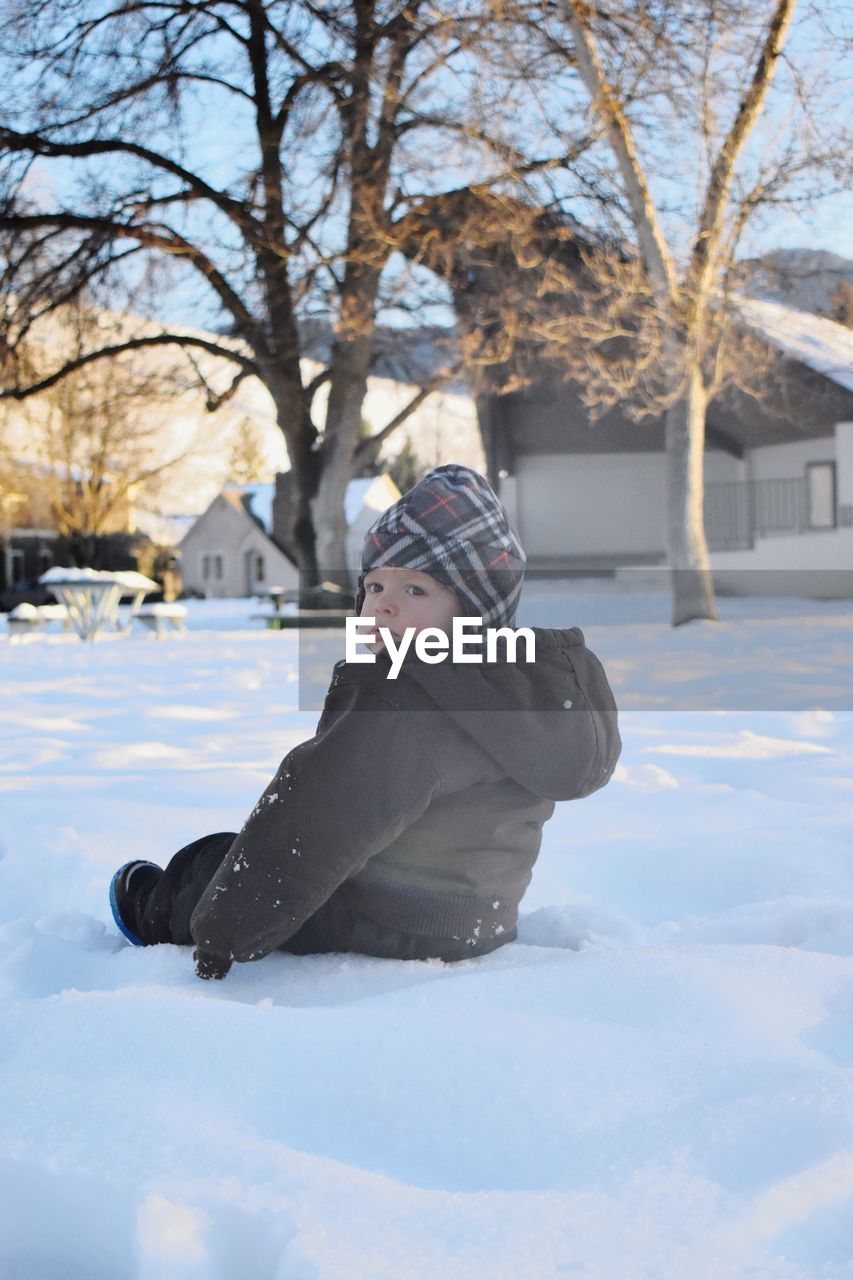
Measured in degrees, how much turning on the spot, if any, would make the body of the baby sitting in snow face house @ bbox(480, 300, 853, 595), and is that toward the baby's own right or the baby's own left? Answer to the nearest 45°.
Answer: approximately 90° to the baby's own right

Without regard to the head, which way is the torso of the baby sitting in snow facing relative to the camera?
to the viewer's left

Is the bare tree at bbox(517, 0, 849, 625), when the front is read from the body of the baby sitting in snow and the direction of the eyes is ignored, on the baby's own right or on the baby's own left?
on the baby's own right

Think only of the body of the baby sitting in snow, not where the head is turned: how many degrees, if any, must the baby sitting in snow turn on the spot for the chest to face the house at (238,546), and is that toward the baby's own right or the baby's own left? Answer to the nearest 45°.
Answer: approximately 90° to the baby's own right

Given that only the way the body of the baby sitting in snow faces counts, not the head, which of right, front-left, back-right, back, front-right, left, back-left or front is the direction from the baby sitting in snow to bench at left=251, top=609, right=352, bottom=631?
right
